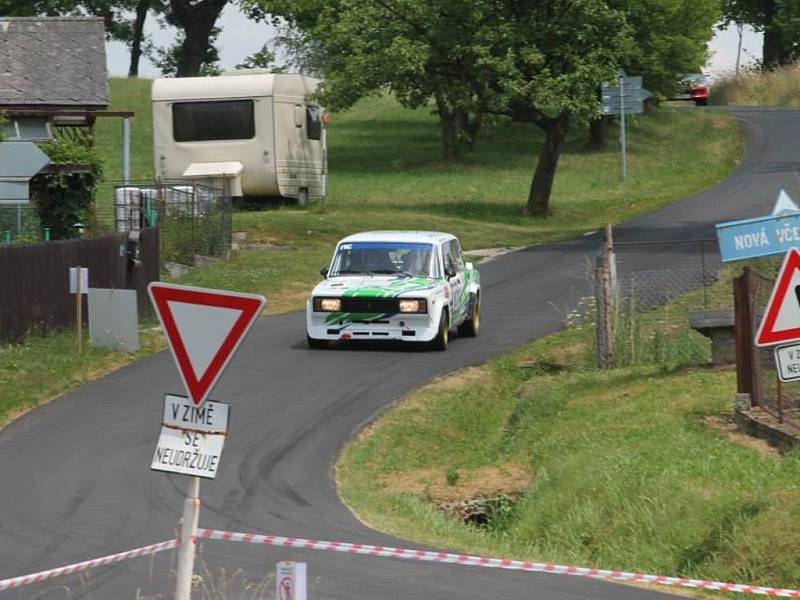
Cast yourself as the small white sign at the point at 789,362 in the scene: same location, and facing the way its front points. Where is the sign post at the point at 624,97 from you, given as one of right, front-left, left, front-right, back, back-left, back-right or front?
back

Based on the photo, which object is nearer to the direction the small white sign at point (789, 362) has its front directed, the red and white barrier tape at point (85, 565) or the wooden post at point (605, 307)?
the red and white barrier tape

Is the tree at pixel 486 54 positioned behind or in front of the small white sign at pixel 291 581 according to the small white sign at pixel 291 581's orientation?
behind

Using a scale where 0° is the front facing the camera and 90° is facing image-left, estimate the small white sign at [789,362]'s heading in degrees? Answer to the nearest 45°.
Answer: approximately 0°

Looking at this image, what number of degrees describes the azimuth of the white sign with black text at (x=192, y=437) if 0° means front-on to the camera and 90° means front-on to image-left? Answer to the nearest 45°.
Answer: approximately 0°

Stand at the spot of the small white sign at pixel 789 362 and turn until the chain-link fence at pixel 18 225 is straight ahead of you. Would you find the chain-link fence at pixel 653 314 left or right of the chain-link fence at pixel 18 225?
right

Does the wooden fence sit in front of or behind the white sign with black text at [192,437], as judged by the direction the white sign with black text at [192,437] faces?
behind

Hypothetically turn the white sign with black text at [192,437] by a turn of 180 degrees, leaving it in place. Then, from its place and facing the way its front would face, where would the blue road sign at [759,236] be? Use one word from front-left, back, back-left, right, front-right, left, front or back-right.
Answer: front-right

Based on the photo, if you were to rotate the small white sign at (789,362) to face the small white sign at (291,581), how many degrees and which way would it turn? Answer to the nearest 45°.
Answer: approximately 45° to its right
